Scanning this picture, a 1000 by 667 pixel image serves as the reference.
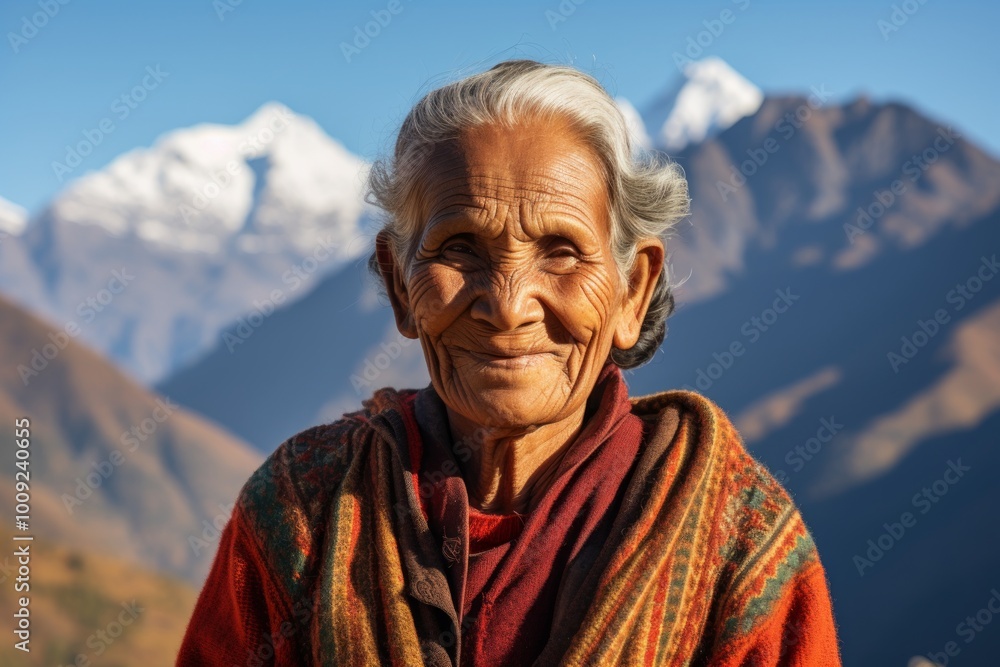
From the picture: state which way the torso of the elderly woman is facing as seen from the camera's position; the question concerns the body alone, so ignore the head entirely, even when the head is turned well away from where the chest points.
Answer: toward the camera

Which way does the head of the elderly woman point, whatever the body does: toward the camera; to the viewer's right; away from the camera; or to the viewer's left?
toward the camera
